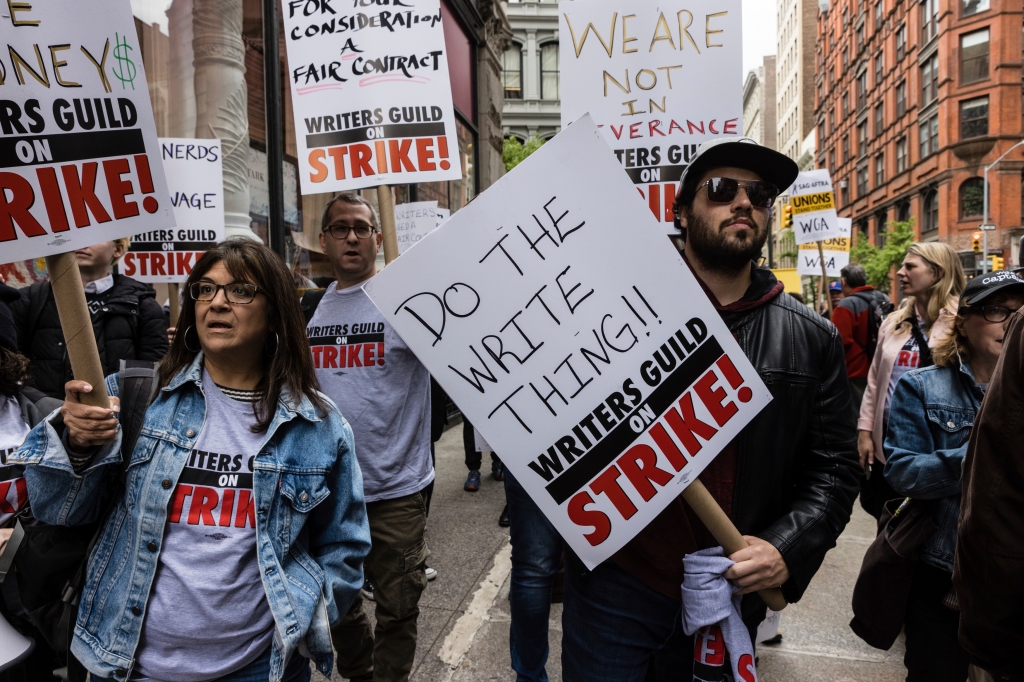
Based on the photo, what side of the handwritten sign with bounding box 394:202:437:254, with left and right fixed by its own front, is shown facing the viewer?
front

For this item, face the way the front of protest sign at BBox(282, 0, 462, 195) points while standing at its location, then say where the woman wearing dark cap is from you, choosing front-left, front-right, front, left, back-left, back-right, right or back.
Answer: front-left

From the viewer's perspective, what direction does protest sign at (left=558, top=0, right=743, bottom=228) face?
toward the camera

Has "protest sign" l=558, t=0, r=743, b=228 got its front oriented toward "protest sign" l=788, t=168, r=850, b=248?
no

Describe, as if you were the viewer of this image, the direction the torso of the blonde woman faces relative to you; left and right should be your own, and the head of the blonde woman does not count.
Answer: facing the viewer and to the left of the viewer

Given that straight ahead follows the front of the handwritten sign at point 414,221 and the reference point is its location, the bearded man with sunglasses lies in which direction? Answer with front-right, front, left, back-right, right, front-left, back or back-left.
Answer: front

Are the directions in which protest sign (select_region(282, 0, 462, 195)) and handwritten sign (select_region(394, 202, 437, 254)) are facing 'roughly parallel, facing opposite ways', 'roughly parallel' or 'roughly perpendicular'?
roughly parallel

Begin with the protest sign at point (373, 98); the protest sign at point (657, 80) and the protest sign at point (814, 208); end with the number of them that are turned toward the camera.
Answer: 3

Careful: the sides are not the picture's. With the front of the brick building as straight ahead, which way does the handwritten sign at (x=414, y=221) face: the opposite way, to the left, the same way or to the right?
to the left

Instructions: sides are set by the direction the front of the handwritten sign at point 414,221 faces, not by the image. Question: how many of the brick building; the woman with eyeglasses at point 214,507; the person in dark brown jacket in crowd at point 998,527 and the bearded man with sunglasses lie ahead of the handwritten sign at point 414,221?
3

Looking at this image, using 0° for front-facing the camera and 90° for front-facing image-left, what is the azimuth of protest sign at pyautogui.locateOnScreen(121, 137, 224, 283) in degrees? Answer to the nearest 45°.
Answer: approximately 0°

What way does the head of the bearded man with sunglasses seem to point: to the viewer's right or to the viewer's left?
to the viewer's right

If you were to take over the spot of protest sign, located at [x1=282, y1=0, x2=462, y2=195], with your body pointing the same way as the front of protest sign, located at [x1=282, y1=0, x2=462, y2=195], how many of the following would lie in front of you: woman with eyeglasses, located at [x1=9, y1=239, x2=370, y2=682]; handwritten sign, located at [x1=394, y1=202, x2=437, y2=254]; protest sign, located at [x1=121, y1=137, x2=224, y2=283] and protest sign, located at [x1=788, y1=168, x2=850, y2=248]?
1

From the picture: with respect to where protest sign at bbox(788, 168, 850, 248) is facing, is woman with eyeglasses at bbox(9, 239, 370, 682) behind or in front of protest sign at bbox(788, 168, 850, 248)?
in front

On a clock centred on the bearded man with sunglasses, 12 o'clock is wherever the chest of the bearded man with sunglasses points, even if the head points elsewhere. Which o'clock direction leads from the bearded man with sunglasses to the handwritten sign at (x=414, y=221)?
The handwritten sign is roughly at 5 o'clock from the bearded man with sunglasses.

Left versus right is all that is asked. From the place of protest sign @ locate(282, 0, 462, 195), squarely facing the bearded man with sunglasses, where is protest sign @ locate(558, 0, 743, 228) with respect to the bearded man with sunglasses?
left

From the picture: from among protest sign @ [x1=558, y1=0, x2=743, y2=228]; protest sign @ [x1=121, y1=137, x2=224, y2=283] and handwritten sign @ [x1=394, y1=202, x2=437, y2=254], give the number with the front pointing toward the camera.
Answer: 3

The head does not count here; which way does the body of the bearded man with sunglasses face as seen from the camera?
toward the camera
